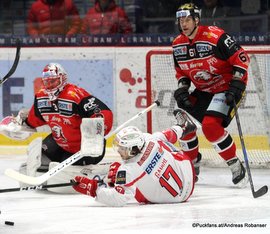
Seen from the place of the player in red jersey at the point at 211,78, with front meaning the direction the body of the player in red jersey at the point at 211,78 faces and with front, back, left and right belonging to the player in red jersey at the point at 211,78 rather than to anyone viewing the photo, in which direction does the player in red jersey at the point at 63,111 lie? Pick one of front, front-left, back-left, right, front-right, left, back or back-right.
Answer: front-right

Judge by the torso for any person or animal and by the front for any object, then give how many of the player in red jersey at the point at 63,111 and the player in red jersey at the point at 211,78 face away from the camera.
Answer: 0

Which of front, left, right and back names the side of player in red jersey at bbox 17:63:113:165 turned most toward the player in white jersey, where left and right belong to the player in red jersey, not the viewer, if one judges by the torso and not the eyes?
left

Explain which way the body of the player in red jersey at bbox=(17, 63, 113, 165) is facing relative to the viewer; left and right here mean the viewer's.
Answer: facing the viewer and to the left of the viewer

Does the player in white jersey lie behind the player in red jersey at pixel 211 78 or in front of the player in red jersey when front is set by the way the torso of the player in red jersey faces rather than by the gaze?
in front

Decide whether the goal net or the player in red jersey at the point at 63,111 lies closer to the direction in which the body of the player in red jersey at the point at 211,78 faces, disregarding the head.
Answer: the player in red jersey
